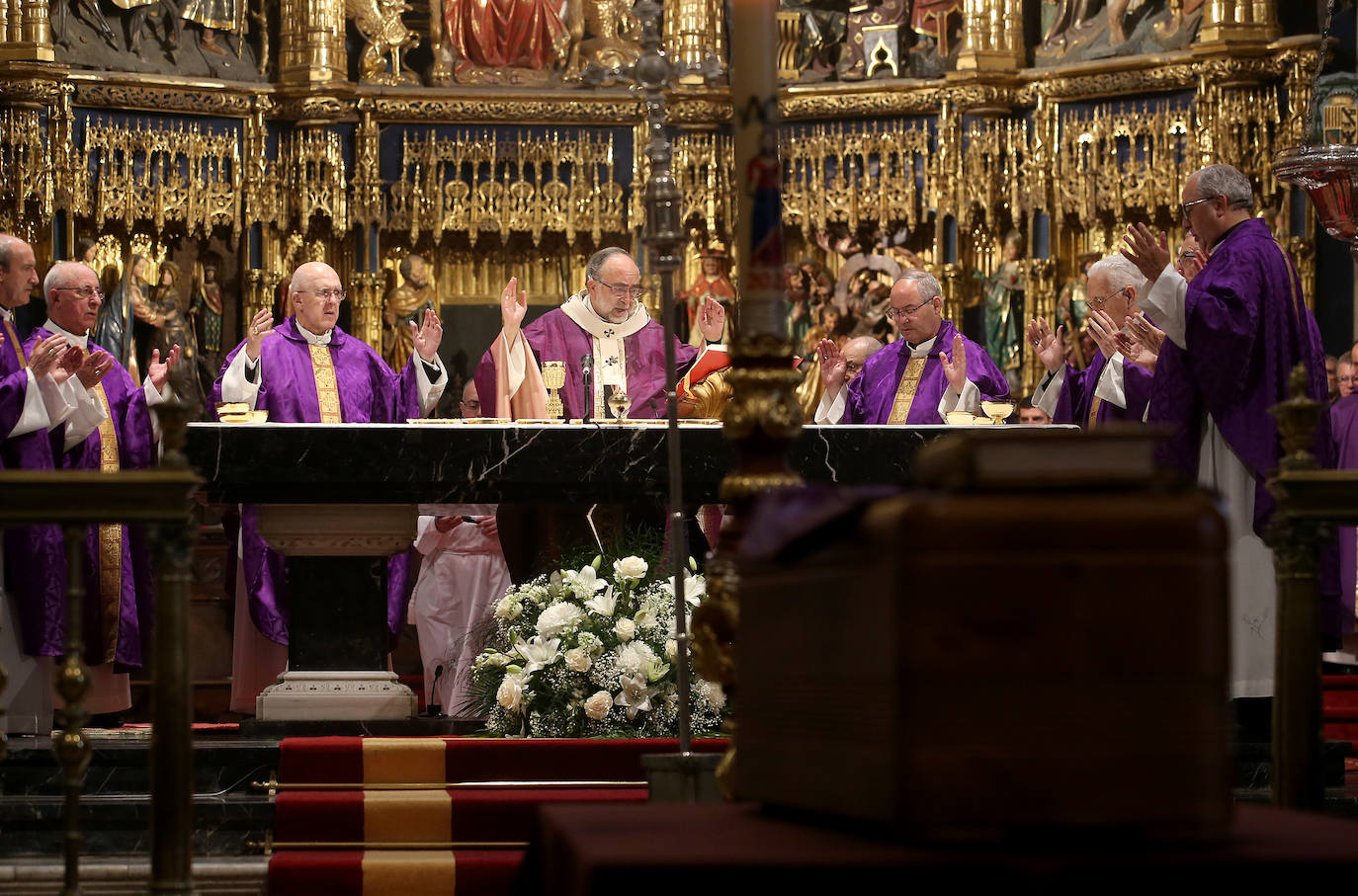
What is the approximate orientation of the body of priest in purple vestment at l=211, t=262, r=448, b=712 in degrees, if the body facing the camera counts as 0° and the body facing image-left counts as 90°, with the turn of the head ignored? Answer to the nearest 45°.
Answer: approximately 0°

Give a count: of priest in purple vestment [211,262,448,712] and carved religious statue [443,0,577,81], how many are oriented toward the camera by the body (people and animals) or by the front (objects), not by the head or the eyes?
2

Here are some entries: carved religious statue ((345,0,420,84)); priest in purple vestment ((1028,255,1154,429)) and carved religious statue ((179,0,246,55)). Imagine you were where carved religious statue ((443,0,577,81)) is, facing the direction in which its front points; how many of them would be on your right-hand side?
2

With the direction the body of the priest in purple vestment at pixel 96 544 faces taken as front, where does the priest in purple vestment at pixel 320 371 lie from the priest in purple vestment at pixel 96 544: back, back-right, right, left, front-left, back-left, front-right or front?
left

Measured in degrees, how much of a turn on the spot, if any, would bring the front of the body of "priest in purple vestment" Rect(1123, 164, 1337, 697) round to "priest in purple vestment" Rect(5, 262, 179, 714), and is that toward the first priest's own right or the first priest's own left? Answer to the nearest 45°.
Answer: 0° — they already face them

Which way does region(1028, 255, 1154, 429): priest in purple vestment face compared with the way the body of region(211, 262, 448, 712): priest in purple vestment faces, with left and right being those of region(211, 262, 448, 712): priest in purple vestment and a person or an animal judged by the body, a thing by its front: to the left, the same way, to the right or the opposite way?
to the right

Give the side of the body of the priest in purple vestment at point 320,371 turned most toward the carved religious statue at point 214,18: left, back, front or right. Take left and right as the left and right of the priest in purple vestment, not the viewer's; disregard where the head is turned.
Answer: back

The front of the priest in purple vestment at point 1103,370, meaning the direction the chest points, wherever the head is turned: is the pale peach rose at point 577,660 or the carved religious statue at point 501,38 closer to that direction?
the pale peach rose

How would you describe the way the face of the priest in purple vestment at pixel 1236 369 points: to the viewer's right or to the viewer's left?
to the viewer's left

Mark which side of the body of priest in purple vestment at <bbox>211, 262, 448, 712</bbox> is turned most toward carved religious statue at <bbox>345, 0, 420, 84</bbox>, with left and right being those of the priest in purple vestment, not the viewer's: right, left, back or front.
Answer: back

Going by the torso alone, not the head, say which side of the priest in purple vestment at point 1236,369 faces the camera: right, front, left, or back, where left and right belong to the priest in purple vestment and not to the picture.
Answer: left

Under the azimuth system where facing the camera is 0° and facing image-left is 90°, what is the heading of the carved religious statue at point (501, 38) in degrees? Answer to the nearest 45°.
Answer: approximately 0°

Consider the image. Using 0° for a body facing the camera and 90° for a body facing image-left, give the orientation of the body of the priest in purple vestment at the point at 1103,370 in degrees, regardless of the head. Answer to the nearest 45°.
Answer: approximately 45°
